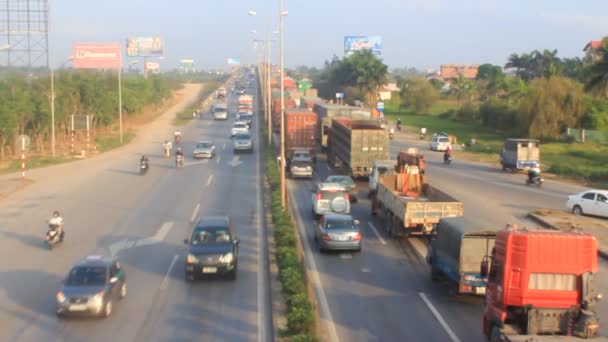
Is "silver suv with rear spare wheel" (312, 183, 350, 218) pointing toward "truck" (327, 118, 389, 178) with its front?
yes

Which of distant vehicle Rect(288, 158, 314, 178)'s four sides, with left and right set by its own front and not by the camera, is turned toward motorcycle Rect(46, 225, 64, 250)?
back

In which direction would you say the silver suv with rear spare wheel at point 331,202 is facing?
away from the camera

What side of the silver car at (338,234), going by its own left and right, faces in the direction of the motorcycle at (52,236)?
left

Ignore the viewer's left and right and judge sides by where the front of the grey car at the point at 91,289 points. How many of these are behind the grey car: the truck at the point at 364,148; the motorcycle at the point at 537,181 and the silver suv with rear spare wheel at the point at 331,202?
3

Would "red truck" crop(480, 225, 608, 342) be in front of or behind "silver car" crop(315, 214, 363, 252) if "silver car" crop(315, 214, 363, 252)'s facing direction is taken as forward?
behind

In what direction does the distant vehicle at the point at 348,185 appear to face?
away from the camera

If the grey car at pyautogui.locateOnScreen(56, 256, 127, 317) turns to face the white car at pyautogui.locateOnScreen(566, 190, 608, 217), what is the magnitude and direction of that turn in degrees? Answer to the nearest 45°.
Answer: approximately 180°

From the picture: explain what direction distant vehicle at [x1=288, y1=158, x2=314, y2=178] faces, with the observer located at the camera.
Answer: facing away from the viewer

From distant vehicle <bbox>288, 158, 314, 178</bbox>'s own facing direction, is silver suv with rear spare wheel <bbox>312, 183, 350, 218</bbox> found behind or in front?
behind

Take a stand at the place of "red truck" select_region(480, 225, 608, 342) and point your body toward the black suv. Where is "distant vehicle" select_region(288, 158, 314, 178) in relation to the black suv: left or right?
right

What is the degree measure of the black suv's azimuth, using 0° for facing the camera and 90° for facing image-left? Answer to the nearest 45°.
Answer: approximately 0°
